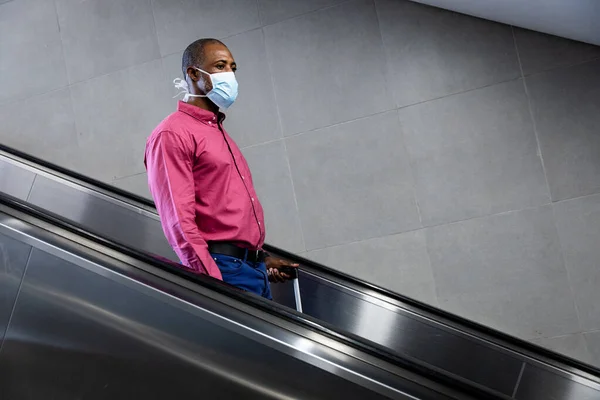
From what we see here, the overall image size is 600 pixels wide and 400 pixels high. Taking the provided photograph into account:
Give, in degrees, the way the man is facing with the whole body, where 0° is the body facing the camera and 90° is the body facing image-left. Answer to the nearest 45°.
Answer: approximately 315°
